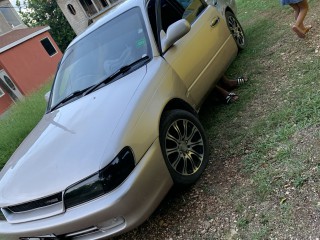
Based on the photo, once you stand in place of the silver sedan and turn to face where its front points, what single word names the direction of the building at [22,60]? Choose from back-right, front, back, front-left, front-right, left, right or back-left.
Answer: back-right

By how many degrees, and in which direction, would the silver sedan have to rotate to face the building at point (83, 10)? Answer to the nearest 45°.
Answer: approximately 135° to its right

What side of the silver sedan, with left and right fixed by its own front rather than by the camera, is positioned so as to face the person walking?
back

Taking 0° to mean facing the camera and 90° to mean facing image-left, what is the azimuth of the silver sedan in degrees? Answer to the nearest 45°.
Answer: approximately 45°

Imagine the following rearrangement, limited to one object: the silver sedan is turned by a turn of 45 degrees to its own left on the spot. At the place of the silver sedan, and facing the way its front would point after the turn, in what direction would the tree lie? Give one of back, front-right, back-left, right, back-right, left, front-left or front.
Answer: back
